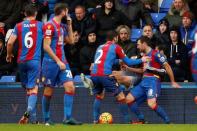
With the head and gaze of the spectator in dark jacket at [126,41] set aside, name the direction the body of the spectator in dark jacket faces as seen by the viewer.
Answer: toward the camera

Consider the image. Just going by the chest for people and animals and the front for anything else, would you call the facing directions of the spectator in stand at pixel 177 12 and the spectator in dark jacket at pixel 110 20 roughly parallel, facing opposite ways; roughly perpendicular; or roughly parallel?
roughly parallel

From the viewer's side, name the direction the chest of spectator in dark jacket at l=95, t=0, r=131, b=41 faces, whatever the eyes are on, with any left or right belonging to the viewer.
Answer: facing the viewer

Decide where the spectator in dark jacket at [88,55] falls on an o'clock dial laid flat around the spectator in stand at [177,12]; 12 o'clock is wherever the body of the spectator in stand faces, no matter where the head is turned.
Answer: The spectator in dark jacket is roughly at 2 o'clock from the spectator in stand.

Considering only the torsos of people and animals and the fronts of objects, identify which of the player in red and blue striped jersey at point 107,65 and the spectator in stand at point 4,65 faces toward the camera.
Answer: the spectator in stand

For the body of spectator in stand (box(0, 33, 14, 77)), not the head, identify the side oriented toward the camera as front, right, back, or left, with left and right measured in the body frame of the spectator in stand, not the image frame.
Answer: front

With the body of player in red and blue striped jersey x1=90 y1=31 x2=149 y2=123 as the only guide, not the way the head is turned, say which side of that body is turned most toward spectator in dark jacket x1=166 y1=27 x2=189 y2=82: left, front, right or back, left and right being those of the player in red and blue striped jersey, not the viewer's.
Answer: front

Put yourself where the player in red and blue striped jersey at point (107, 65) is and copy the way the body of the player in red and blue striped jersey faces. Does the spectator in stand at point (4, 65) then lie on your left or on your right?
on your left
